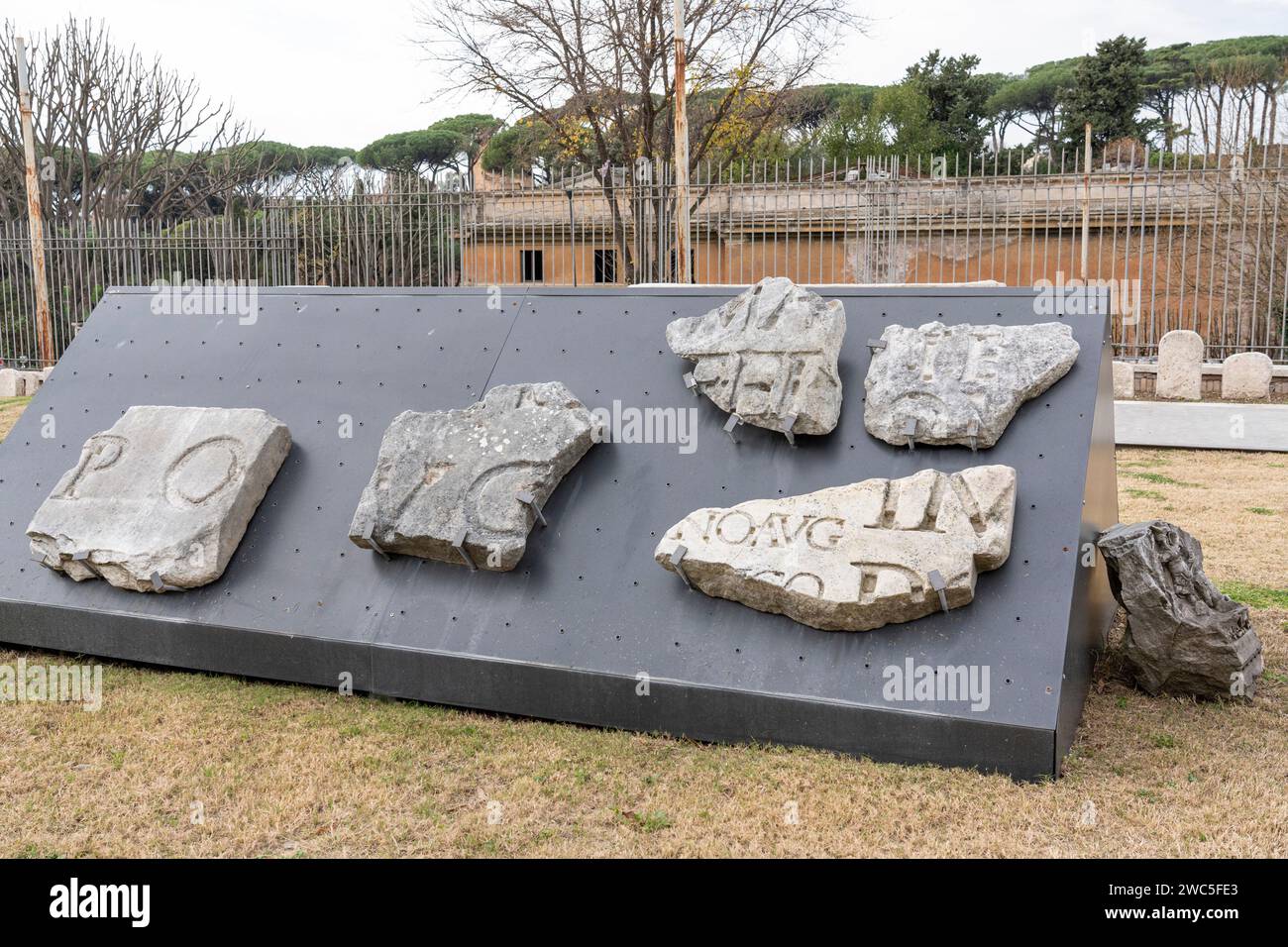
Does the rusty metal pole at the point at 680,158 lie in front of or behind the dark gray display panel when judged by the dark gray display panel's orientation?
behind

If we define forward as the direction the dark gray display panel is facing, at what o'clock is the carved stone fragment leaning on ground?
The carved stone fragment leaning on ground is roughly at 8 o'clock from the dark gray display panel.

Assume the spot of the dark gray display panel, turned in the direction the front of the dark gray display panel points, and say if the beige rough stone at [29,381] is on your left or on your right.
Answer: on your right

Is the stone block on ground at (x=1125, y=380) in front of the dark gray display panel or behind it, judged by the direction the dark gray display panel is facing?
behind

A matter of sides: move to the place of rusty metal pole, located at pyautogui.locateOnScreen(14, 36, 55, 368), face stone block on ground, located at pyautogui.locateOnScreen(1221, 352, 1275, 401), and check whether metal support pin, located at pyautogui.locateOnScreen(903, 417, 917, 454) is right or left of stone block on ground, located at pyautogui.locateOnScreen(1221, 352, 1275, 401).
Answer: right

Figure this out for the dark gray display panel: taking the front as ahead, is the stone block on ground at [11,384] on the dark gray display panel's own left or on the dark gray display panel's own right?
on the dark gray display panel's own right

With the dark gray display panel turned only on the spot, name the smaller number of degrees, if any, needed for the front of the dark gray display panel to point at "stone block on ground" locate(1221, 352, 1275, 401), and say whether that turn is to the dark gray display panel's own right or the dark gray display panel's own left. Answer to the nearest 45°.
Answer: approximately 180°
